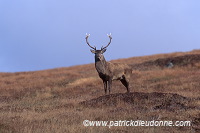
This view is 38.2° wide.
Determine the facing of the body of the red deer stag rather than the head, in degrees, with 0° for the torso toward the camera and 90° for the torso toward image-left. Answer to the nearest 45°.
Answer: approximately 45°
